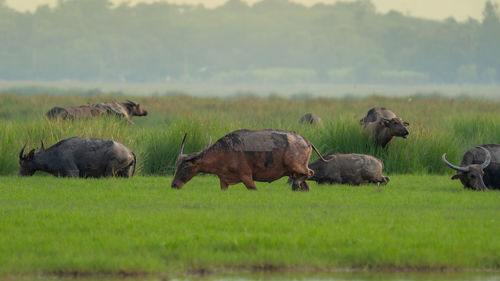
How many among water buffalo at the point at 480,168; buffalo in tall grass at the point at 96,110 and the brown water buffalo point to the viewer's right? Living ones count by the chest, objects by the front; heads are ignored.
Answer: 1

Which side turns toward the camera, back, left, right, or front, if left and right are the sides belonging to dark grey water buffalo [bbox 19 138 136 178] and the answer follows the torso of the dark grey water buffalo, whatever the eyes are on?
left

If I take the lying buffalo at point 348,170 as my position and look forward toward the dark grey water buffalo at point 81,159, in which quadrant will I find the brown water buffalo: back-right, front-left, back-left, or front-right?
front-left

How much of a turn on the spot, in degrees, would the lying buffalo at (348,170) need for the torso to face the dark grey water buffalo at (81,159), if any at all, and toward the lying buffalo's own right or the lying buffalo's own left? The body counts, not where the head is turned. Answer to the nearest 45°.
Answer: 0° — it already faces it

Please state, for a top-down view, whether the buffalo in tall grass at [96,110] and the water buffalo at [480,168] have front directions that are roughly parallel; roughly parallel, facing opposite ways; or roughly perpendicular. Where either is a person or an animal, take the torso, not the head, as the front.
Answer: roughly parallel, facing opposite ways

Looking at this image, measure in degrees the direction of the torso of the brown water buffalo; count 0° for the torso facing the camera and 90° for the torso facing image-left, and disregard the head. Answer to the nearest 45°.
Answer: approximately 90°

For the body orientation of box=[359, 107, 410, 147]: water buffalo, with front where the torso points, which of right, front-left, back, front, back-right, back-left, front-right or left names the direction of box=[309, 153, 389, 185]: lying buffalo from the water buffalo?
front-right

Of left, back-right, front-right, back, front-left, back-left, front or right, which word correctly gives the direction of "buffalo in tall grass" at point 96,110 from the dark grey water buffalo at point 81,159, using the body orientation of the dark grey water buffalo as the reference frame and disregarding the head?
right

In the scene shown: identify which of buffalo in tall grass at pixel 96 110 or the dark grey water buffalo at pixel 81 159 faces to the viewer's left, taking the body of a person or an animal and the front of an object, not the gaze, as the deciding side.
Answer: the dark grey water buffalo

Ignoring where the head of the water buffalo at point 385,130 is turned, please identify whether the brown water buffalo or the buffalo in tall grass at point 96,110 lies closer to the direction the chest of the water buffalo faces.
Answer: the brown water buffalo

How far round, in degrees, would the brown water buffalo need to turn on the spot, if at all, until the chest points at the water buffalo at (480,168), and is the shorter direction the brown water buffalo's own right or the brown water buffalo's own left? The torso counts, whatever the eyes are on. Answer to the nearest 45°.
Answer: approximately 180°

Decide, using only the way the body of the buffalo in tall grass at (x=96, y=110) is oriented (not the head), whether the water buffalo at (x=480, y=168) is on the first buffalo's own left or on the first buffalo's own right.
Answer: on the first buffalo's own right

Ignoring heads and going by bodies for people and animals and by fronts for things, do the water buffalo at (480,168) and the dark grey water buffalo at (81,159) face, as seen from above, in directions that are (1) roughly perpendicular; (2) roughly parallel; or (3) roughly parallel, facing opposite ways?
roughly parallel

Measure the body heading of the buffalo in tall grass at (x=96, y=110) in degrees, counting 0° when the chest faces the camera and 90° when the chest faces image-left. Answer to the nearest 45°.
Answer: approximately 270°

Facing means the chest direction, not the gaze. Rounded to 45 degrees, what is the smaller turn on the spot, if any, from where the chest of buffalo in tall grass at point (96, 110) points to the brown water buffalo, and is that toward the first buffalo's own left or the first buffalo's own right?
approximately 90° to the first buffalo's own right
